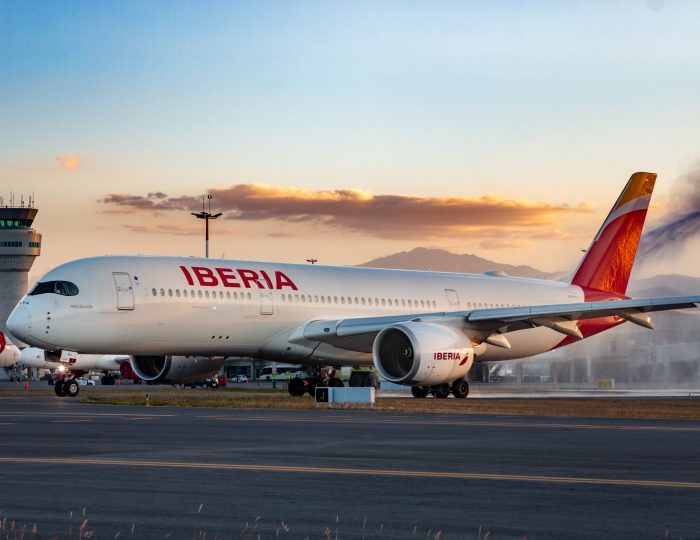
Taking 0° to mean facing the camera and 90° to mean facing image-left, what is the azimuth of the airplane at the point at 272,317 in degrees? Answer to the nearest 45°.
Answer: approximately 45°
